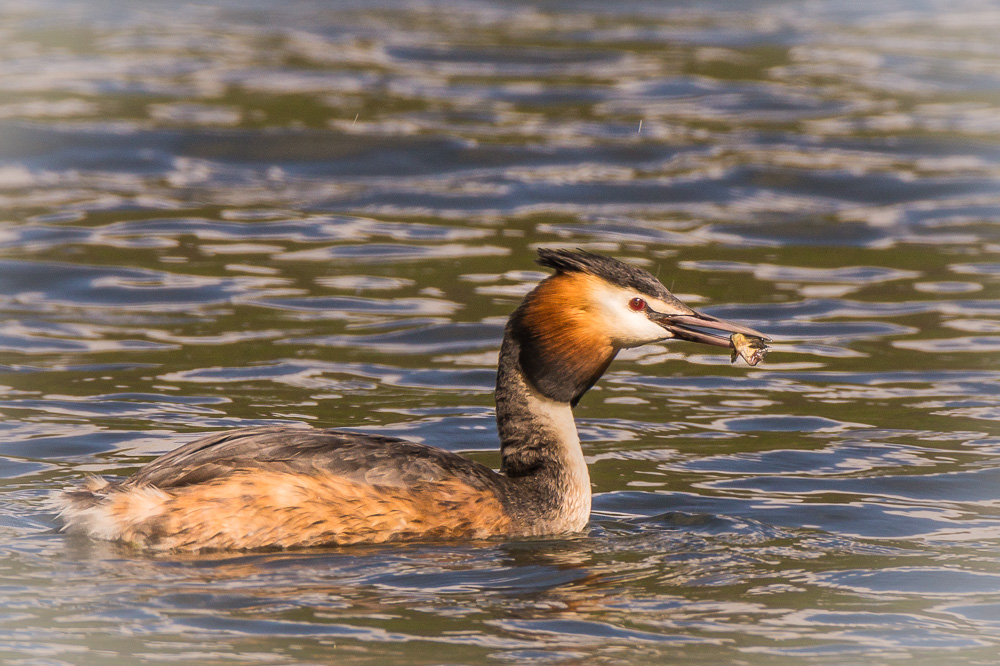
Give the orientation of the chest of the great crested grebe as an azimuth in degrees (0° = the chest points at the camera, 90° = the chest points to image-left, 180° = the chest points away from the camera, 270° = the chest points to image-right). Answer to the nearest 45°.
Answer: approximately 270°
